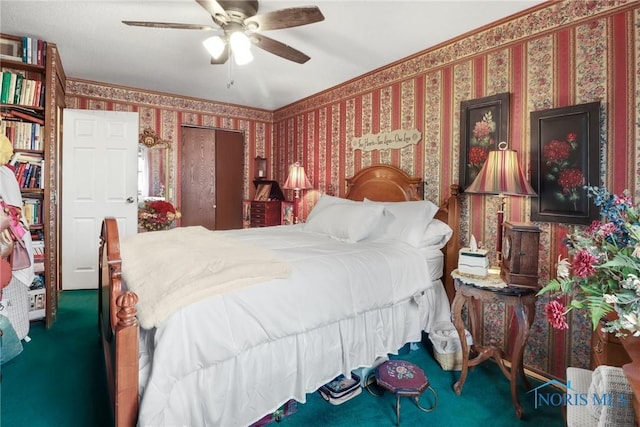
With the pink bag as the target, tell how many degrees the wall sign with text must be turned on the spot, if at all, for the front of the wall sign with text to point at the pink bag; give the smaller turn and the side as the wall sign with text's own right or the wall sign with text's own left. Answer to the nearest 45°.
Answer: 0° — it already faces it

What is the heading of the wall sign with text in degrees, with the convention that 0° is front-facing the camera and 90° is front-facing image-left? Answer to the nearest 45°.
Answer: approximately 45°

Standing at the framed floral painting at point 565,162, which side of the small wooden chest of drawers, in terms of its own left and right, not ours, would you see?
left

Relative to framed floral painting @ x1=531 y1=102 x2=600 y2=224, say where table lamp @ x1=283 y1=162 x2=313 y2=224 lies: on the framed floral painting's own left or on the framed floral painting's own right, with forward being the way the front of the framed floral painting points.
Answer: on the framed floral painting's own right

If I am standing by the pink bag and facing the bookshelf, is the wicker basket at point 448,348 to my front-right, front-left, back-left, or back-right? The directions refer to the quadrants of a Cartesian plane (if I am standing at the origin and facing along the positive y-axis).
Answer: back-right

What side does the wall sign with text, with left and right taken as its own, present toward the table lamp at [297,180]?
right

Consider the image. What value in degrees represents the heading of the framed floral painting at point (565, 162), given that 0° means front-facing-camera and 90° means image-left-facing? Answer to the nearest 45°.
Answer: approximately 45°

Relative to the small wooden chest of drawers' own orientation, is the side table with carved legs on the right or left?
on its left
